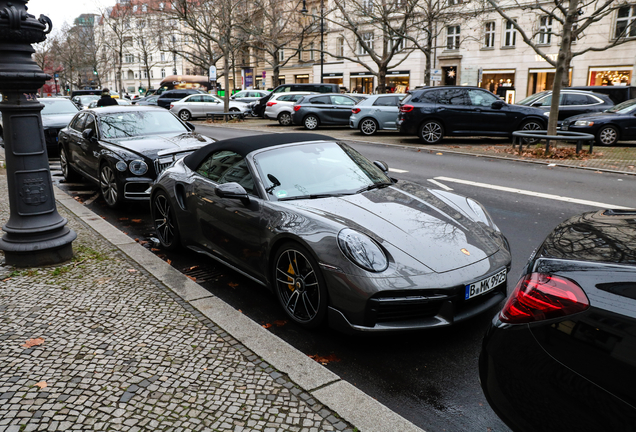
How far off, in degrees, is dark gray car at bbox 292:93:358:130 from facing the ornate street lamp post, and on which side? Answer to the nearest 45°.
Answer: approximately 90° to its right

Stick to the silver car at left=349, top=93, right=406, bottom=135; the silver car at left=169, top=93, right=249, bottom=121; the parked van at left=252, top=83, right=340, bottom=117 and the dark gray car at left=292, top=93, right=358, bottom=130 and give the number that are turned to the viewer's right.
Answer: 3

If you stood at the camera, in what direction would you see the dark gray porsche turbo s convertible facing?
facing the viewer and to the right of the viewer

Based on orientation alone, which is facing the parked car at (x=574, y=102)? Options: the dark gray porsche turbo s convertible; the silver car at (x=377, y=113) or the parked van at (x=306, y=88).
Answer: the silver car

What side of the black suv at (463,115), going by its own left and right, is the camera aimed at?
right

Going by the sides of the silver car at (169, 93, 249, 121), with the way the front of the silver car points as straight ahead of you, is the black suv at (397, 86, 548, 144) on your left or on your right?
on your right

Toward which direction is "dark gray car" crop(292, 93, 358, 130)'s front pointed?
to the viewer's right

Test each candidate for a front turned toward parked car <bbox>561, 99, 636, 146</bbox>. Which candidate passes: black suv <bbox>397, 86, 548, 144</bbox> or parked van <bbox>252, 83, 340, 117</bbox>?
the black suv

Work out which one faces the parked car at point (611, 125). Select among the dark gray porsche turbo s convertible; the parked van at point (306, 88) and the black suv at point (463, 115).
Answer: the black suv

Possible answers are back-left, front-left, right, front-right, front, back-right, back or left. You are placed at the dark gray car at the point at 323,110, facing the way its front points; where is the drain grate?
right

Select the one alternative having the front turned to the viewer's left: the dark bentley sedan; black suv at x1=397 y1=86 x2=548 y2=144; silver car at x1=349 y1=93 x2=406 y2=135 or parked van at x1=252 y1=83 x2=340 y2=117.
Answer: the parked van

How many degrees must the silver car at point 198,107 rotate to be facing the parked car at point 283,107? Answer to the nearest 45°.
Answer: approximately 45° to its right
